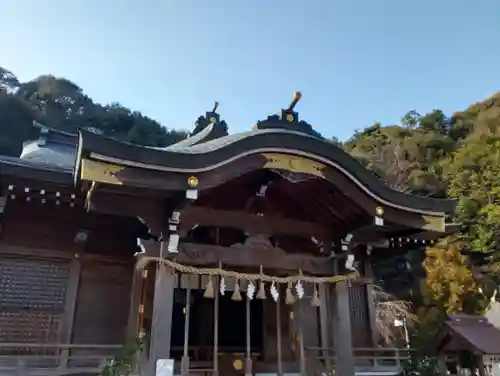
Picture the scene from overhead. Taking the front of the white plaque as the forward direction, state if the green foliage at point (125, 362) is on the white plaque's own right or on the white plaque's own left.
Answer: on the white plaque's own right

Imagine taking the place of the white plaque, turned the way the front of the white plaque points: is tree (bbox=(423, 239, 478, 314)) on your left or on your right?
on your left

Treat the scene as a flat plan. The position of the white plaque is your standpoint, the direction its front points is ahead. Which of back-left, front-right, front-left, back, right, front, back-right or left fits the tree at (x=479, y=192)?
back-left

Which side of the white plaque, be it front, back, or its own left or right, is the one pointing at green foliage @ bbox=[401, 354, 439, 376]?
left

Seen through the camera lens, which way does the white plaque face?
facing the viewer
